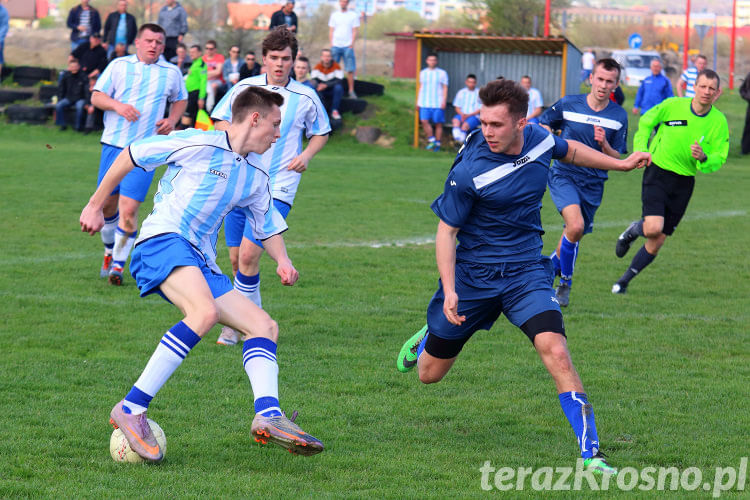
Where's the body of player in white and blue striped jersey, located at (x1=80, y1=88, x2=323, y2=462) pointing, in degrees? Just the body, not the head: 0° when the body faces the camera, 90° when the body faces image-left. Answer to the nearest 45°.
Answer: approximately 315°

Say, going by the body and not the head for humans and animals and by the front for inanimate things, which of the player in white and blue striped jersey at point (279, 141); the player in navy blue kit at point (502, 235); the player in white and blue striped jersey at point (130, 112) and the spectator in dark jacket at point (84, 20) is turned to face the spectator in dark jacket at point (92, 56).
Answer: the spectator in dark jacket at point (84, 20)

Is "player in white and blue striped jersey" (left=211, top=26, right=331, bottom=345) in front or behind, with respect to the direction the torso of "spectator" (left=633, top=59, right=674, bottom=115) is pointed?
in front

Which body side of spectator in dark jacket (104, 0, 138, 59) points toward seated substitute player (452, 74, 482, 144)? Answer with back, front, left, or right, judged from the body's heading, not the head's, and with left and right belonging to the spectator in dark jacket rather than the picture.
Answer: left

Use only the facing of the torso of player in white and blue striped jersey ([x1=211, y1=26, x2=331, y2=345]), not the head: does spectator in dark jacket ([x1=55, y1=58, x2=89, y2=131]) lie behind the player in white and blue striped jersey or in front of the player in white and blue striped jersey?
behind

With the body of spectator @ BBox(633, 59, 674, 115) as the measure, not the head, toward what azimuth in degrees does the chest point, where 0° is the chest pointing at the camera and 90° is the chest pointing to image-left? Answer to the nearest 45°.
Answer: approximately 0°

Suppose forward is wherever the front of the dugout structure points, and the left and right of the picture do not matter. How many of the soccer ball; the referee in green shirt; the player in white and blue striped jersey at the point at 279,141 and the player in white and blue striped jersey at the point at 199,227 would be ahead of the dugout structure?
4

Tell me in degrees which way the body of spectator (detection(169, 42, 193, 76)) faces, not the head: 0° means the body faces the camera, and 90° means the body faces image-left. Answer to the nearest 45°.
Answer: approximately 0°
